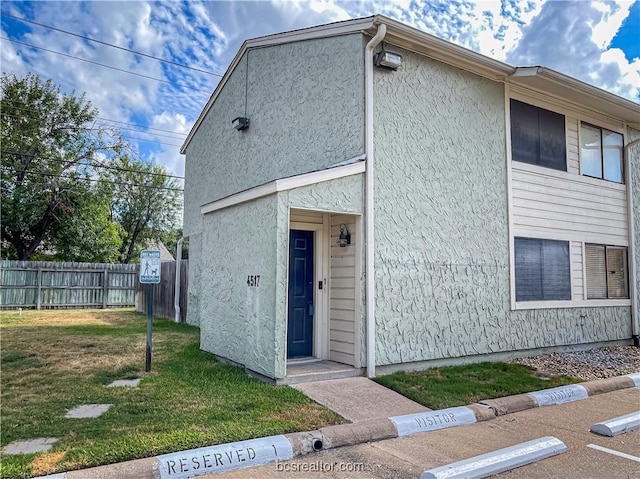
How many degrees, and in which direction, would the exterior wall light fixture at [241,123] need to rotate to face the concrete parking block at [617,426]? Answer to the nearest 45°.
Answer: approximately 90° to its left

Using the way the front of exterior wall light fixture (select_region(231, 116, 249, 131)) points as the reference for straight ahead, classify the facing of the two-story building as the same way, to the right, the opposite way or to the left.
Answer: to the left

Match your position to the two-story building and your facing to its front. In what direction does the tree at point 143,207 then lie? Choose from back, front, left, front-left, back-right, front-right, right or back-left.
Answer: back

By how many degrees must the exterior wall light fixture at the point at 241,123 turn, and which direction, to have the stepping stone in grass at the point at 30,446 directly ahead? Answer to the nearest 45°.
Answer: approximately 45° to its left

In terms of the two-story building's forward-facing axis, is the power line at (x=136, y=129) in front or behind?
behind

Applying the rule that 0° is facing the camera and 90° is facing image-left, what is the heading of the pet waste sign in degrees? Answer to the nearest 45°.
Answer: approximately 0°

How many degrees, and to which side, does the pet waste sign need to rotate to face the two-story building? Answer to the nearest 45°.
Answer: approximately 90° to its left

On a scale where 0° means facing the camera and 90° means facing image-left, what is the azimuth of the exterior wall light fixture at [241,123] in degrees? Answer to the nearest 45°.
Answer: approximately 45°
